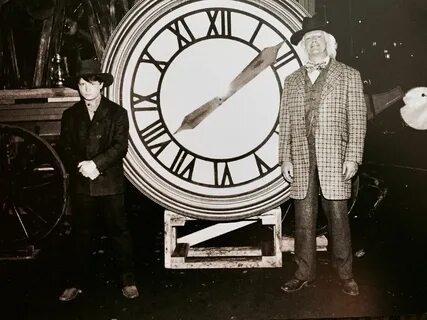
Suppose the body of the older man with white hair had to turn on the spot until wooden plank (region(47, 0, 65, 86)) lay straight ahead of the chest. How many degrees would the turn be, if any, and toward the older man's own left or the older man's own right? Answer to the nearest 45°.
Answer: approximately 90° to the older man's own right

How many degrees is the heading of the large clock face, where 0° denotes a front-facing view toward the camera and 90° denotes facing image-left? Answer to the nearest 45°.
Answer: approximately 0°

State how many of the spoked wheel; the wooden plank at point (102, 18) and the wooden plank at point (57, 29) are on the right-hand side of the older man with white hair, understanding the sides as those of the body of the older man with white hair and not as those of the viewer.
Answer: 3

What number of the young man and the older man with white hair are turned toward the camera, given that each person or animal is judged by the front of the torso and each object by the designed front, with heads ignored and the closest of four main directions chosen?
2
